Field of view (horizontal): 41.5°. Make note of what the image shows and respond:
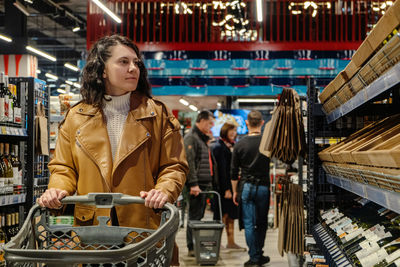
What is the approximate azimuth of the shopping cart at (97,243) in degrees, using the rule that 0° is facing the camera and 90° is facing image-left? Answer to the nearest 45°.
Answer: approximately 0°

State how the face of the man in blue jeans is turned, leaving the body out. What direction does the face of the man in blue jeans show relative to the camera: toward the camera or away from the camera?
away from the camera

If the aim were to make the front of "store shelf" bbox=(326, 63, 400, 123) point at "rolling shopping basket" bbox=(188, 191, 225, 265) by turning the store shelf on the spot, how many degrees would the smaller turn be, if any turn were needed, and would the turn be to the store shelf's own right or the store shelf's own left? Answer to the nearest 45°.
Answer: approximately 45° to the store shelf's own right

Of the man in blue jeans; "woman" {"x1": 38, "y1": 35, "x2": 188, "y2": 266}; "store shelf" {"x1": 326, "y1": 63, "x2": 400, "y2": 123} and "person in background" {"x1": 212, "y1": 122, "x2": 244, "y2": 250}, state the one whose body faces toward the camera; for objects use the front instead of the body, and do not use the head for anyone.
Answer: the woman

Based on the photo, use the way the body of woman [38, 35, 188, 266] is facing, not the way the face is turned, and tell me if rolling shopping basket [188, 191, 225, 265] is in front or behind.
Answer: behind

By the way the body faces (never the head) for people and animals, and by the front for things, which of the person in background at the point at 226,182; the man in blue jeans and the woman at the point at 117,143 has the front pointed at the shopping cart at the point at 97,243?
the woman

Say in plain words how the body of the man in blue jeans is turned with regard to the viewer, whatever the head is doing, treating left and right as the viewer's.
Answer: facing away from the viewer

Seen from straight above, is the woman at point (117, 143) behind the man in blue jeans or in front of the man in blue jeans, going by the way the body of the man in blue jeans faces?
behind

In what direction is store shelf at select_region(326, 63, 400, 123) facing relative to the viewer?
to the viewer's left
